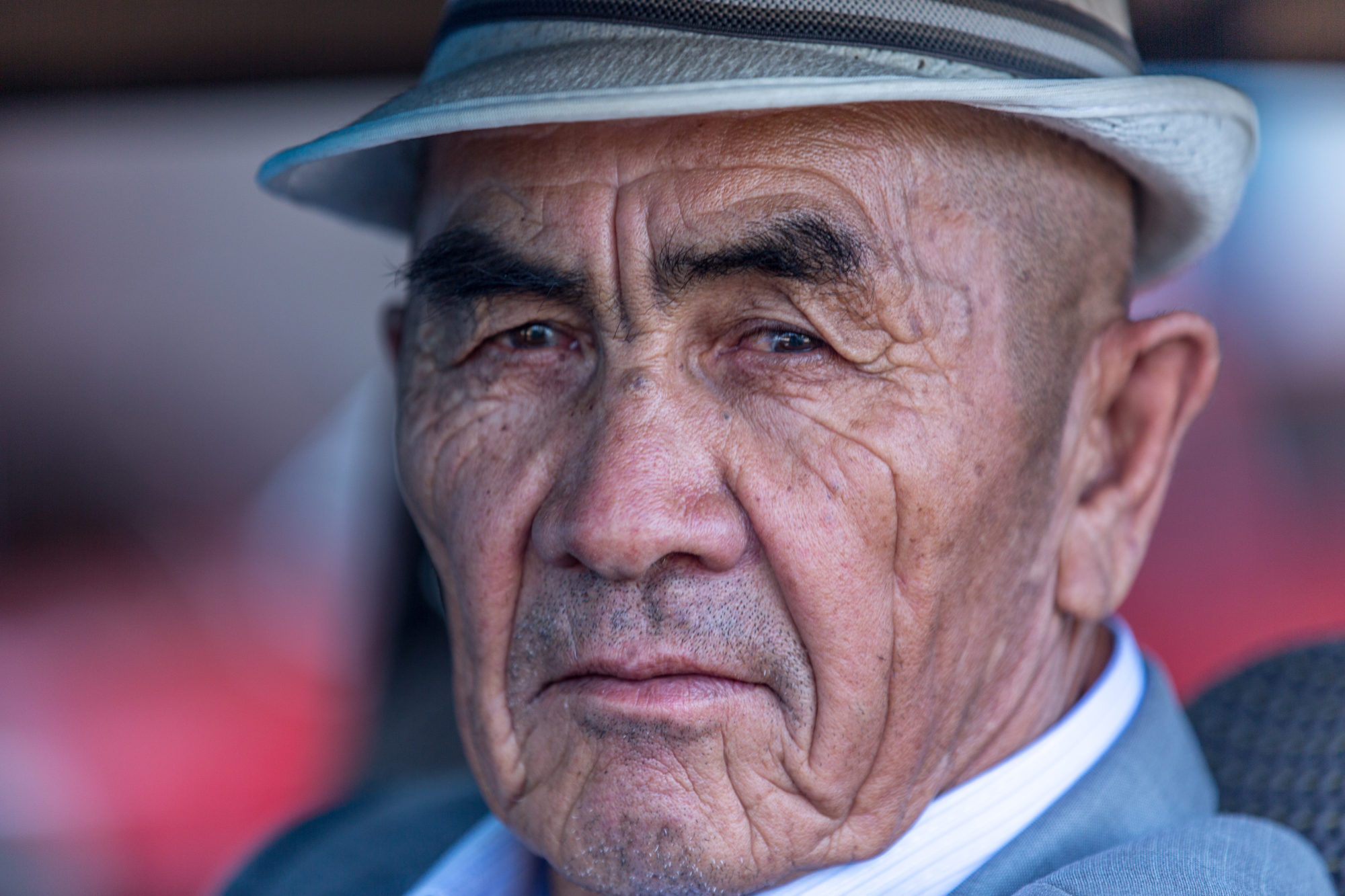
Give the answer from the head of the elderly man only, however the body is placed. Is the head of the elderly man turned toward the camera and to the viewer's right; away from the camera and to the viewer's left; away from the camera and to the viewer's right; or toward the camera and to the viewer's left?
toward the camera and to the viewer's left
